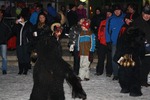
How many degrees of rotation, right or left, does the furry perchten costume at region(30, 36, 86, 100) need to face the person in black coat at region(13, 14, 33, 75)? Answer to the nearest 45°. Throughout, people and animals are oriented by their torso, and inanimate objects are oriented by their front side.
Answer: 0° — it already faces them

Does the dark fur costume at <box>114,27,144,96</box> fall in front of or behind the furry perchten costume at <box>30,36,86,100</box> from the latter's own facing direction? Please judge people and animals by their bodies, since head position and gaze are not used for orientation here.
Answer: in front

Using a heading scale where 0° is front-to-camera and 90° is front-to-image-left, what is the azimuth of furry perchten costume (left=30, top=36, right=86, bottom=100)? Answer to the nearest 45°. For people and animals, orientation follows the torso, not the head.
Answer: approximately 180°

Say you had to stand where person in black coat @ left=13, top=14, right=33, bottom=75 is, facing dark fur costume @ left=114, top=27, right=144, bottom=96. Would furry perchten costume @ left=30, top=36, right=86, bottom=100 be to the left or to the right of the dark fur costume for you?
right

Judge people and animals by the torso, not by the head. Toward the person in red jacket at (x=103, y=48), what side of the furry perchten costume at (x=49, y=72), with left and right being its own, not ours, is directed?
front

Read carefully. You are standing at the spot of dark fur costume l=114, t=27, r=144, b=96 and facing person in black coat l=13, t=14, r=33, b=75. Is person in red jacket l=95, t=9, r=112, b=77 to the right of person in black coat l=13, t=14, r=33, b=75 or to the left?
right

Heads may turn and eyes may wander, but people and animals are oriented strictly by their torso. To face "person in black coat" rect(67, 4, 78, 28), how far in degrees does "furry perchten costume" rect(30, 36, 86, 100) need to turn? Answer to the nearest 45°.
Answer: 0° — it already faces them

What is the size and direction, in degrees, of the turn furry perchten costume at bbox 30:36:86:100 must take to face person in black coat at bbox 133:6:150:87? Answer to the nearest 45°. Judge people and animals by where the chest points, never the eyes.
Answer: approximately 45° to its right
